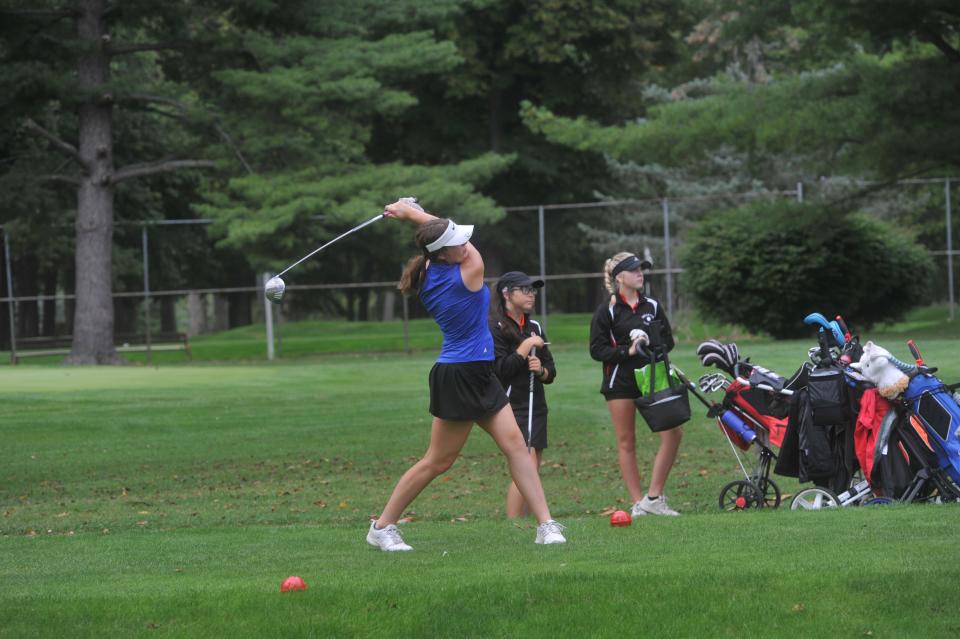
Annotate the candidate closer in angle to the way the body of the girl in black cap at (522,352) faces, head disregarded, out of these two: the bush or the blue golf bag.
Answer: the blue golf bag

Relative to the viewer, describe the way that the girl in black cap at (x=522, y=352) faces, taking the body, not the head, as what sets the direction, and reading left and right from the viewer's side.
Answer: facing the viewer and to the right of the viewer

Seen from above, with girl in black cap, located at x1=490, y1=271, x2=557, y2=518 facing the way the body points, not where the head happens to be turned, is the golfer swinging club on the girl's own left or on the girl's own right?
on the girl's own right

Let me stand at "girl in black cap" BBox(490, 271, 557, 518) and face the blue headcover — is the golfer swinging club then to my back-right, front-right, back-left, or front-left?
back-right

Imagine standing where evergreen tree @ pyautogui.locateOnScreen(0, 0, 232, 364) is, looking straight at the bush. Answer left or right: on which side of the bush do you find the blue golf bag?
right

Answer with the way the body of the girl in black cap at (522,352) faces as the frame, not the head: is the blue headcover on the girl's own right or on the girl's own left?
on the girl's own left

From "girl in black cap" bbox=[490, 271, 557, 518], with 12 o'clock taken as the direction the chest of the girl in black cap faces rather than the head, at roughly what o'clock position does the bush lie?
The bush is roughly at 8 o'clock from the girl in black cap.

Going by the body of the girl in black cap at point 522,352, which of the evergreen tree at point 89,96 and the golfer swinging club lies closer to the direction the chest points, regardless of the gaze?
the golfer swinging club
